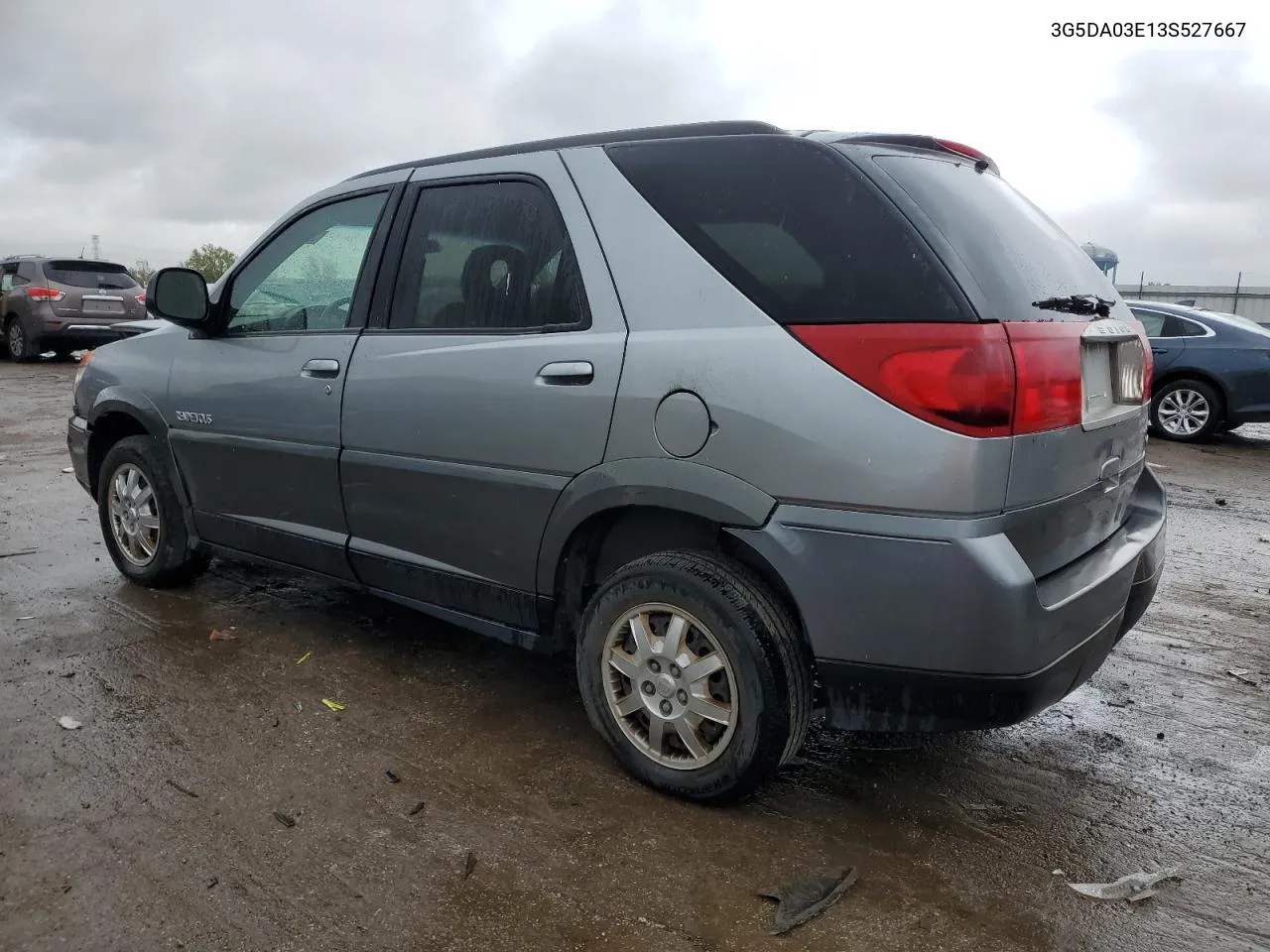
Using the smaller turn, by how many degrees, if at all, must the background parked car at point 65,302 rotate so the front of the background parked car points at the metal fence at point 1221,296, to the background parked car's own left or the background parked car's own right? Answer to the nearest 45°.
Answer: approximately 135° to the background parked car's own right

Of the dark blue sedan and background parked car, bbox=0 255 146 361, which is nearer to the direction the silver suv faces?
the background parked car

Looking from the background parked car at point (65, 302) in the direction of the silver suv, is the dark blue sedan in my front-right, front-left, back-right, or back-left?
front-left

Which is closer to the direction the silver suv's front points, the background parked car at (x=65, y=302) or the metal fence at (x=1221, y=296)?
the background parked car

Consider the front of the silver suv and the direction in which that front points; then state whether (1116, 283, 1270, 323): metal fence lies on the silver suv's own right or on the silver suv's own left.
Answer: on the silver suv's own right

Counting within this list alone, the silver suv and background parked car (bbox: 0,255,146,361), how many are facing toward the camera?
0

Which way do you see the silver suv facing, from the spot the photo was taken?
facing away from the viewer and to the left of the viewer

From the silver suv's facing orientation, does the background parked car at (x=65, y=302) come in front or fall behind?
in front

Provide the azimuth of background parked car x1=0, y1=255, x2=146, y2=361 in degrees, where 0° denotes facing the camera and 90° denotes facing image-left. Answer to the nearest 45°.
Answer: approximately 135°

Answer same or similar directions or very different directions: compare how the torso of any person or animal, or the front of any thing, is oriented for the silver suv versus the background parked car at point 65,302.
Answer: same or similar directions

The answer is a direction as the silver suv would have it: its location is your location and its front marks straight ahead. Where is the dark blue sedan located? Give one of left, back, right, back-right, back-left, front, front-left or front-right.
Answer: right

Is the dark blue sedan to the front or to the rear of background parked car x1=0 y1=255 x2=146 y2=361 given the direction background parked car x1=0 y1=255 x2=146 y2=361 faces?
to the rear
